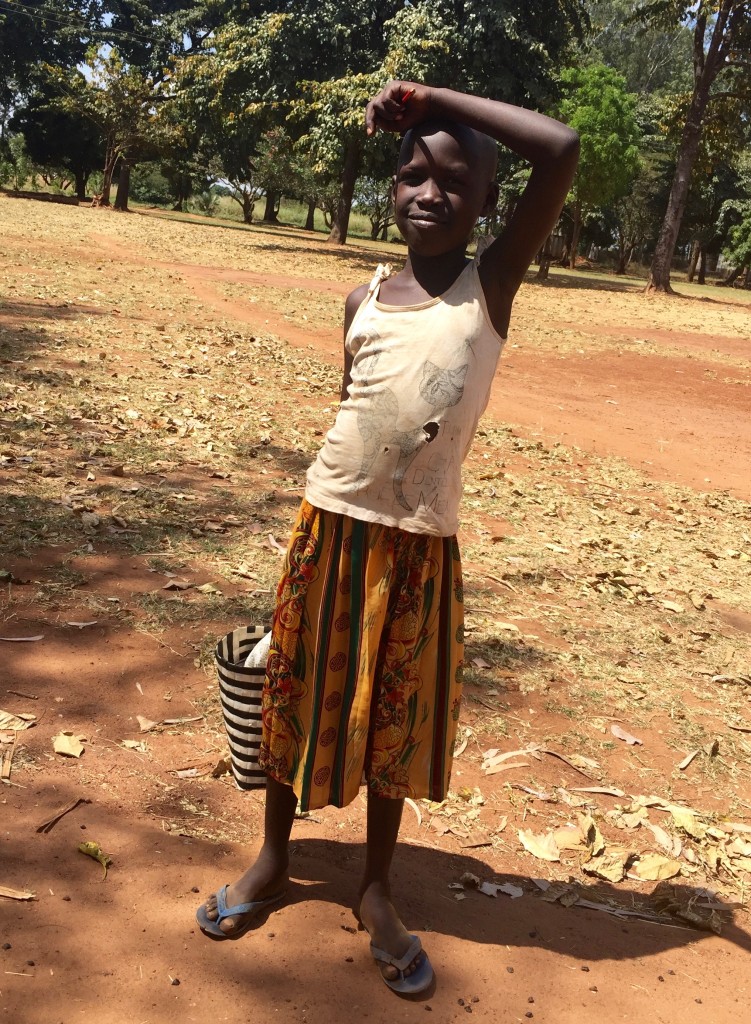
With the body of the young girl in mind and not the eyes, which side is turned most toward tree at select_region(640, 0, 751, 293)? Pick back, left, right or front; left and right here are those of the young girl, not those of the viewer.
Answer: back

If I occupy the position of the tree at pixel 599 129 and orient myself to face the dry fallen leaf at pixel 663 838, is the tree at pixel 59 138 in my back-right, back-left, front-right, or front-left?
back-right

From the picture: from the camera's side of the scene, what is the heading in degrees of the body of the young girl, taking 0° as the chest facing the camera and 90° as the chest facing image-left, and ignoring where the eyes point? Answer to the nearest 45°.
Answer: approximately 0°

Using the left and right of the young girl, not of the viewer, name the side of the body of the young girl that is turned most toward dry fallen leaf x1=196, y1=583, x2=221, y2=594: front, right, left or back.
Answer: back

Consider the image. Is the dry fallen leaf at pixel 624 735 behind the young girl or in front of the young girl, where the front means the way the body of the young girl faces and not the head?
behind

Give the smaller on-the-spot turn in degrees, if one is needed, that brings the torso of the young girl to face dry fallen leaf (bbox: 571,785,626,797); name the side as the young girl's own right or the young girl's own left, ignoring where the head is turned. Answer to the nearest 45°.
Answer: approximately 135° to the young girl's own left
